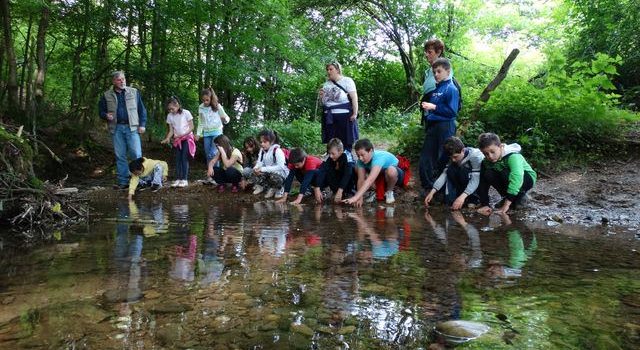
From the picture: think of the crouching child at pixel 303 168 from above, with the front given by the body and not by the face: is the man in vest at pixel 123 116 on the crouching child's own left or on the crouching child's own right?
on the crouching child's own right

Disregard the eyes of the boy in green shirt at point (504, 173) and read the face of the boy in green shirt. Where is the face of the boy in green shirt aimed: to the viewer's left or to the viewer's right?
to the viewer's left

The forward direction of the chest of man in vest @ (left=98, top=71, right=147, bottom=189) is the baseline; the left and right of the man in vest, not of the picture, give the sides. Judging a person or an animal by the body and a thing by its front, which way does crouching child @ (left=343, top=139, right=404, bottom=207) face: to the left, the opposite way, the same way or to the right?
to the right

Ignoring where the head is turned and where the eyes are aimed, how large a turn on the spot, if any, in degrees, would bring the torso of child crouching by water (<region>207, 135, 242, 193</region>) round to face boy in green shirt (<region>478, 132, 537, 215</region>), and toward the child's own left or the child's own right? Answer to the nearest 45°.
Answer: approximately 90° to the child's own left

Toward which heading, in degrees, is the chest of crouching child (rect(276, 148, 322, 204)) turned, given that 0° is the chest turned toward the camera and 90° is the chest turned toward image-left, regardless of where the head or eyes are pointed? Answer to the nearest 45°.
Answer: approximately 45°

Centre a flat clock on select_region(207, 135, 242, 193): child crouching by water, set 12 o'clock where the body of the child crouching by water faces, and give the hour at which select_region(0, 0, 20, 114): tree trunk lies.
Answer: The tree trunk is roughly at 3 o'clock from the child crouching by water.

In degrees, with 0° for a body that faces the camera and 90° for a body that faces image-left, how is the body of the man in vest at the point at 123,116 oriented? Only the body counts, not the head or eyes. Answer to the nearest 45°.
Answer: approximately 0°

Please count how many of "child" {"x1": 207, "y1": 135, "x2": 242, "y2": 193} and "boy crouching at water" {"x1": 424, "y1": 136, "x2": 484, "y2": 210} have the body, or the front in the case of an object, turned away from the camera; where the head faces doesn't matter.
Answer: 0

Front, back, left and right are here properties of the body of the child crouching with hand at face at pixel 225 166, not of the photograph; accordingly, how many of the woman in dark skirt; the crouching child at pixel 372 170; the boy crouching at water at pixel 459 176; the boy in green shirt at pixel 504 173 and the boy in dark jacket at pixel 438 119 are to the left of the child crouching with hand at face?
5

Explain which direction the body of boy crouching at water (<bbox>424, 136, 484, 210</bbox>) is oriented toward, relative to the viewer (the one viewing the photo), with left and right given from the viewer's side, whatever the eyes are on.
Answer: facing the viewer and to the left of the viewer

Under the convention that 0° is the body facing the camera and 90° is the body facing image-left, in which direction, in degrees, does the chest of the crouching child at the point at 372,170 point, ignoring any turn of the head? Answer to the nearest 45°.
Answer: approximately 45°

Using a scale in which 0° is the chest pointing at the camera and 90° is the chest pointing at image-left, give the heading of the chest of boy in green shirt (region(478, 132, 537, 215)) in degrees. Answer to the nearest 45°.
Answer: approximately 45°

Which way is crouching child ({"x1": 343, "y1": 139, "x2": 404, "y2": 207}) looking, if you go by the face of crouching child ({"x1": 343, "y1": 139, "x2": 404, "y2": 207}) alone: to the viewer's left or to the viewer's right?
to the viewer's left

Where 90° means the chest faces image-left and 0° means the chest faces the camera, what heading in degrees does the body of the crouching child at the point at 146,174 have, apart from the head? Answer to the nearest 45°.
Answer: approximately 45°

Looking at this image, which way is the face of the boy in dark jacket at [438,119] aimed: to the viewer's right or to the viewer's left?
to the viewer's left
